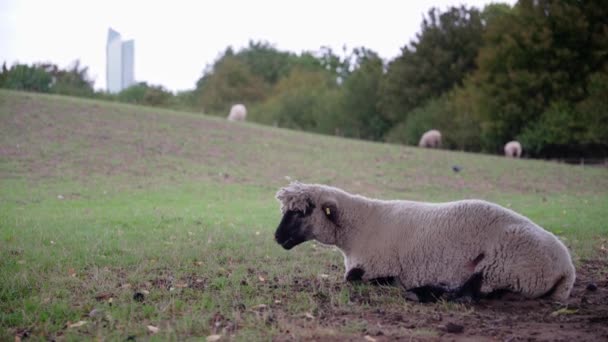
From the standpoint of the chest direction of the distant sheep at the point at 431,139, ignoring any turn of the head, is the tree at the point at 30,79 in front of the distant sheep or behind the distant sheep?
in front

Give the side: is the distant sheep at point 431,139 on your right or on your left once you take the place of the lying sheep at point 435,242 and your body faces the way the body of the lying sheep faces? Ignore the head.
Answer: on your right

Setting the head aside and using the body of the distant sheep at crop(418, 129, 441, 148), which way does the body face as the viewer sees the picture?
to the viewer's left

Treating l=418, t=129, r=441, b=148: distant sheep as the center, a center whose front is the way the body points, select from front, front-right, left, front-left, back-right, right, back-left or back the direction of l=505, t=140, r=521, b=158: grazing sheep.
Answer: back-left

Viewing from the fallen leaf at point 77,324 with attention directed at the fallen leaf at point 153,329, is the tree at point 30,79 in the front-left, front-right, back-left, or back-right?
back-left

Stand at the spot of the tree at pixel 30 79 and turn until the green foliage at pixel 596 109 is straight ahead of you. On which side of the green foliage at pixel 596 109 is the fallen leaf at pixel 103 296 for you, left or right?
right

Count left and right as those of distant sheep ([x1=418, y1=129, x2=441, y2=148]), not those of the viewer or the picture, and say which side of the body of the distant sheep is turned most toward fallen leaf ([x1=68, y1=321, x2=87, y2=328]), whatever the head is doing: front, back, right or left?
left

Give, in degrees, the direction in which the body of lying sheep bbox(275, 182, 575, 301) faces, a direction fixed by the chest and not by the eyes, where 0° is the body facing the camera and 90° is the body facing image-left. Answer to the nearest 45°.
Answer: approximately 90°

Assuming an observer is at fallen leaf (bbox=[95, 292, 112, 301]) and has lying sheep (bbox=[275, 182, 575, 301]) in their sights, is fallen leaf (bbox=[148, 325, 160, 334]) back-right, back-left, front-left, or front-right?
front-right

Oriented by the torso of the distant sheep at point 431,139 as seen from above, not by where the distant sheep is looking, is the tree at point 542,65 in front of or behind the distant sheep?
behind

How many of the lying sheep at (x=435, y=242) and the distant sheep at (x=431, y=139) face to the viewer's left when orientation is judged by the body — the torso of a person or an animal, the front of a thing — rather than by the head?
2

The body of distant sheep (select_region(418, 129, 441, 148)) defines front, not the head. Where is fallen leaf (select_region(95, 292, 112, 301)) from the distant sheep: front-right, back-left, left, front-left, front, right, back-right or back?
left

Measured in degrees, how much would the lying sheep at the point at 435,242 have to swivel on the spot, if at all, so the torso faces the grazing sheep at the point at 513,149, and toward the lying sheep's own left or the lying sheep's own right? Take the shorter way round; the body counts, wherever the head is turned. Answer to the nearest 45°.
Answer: approximately 90° to the lying sheep's own right
